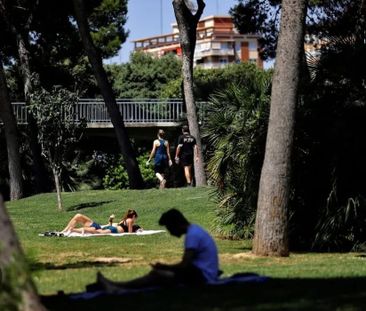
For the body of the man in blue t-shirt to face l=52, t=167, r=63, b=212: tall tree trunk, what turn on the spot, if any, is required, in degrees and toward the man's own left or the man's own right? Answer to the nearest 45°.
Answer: approximately 90° to the man's own right

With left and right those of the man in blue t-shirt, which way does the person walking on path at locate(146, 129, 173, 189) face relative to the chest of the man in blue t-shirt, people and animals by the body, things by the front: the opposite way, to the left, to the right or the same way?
to the right

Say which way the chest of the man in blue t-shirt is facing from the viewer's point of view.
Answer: to the viewer's left

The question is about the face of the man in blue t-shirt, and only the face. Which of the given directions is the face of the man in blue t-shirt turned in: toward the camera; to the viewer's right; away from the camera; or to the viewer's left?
to the viewer's left

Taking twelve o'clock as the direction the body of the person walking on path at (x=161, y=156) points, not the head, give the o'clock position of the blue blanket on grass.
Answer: The blue blanket on grass is roughly at 6 o'clock from the person walking on path.

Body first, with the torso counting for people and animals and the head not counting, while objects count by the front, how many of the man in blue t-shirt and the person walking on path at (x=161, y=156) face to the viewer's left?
1

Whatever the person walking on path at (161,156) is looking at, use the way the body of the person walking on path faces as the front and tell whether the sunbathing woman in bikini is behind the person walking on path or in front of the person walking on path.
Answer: behind

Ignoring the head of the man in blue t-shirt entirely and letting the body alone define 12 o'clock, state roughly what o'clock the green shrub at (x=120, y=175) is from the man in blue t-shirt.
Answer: The green shrub is roughly at 3 o'clock from the man in blue t-shirt.

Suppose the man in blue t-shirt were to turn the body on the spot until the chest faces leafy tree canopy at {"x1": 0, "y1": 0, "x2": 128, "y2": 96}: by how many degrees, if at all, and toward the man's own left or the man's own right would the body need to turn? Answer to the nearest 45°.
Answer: approximately 90° to the man's own right

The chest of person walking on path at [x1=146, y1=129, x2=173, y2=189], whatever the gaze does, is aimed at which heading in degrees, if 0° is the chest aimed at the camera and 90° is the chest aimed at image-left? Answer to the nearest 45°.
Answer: approximately 180°

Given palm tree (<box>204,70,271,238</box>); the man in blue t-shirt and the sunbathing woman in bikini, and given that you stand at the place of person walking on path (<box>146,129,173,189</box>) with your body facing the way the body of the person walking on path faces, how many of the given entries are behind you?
3

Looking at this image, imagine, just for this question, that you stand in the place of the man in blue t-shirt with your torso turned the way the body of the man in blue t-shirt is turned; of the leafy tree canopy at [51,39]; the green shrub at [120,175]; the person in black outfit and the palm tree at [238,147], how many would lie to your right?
4

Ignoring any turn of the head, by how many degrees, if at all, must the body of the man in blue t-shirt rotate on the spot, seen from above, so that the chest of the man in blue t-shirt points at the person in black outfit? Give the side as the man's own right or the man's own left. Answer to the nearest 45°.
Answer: approximately 90° to the man's own right
